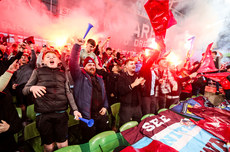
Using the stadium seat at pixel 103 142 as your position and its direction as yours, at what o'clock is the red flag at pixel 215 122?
The red flag is roughly at 10 o'clock from the stadium seat.

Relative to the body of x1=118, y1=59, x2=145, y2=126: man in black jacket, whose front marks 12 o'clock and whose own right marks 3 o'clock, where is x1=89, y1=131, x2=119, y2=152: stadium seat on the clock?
The stadium seat is roughly at 2 o'clock from the man in black jacket.

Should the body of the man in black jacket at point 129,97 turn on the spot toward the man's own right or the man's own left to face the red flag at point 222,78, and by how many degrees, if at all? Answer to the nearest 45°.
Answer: approximately 90° to the man's own left

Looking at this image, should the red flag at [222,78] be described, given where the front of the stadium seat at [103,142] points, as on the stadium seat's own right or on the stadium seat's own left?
on the stadium seat's own left

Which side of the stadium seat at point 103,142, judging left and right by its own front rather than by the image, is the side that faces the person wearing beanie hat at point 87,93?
back

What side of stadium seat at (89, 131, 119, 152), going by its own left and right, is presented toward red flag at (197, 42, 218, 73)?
left
